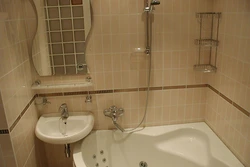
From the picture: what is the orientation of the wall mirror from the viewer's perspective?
toward the camera

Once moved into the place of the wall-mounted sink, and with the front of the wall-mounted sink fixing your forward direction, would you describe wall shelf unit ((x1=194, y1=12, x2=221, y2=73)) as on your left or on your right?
on your left

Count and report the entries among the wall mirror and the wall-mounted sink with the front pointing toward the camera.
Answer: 2

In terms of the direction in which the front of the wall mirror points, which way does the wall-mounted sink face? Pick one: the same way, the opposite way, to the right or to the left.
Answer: the same way

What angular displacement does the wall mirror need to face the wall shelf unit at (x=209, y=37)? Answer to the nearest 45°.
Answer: approximately 90° to its left
